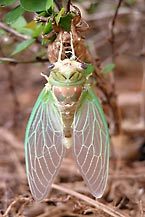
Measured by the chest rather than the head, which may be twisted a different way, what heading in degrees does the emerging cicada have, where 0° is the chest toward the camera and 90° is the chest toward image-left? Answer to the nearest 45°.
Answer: approximately 180°
